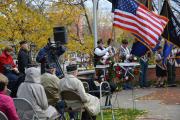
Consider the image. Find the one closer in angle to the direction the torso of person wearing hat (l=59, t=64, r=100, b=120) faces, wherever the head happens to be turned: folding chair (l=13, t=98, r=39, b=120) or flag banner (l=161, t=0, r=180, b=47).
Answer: the flag banner

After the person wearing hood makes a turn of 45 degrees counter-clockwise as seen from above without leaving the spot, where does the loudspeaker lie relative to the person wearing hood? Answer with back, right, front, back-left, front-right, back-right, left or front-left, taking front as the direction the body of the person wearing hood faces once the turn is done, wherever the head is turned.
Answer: front

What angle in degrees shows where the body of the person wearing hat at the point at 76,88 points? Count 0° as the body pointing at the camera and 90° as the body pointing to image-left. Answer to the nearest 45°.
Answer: approximately 225°

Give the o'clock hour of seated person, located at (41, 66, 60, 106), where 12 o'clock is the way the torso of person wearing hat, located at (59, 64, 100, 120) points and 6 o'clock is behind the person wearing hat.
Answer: The seated person is roughly at 8 o'clock from the person wearing hat.

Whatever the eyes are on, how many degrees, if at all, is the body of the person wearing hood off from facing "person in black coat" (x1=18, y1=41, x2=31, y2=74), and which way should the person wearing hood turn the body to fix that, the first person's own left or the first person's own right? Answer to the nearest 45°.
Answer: approximately 45° to the first person's own left

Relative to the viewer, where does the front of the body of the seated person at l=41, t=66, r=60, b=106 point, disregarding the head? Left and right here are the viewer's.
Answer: facing away from the viewer and to the right of the viewer

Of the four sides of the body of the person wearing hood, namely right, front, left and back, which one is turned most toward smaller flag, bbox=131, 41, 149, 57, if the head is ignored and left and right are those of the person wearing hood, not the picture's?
front

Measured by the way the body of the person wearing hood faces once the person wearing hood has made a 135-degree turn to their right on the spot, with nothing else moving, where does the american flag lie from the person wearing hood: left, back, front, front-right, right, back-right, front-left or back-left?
back-left

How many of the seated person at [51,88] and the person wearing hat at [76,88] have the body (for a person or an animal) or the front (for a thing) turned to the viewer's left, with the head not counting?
0

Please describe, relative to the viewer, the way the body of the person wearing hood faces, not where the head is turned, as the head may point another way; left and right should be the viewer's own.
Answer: facing away from the viewer and to the right of the viewer

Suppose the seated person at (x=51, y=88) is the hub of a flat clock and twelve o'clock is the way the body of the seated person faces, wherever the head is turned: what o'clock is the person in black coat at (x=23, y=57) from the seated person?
The person in black coat is roughly at 10 o'clock from the seated person.
